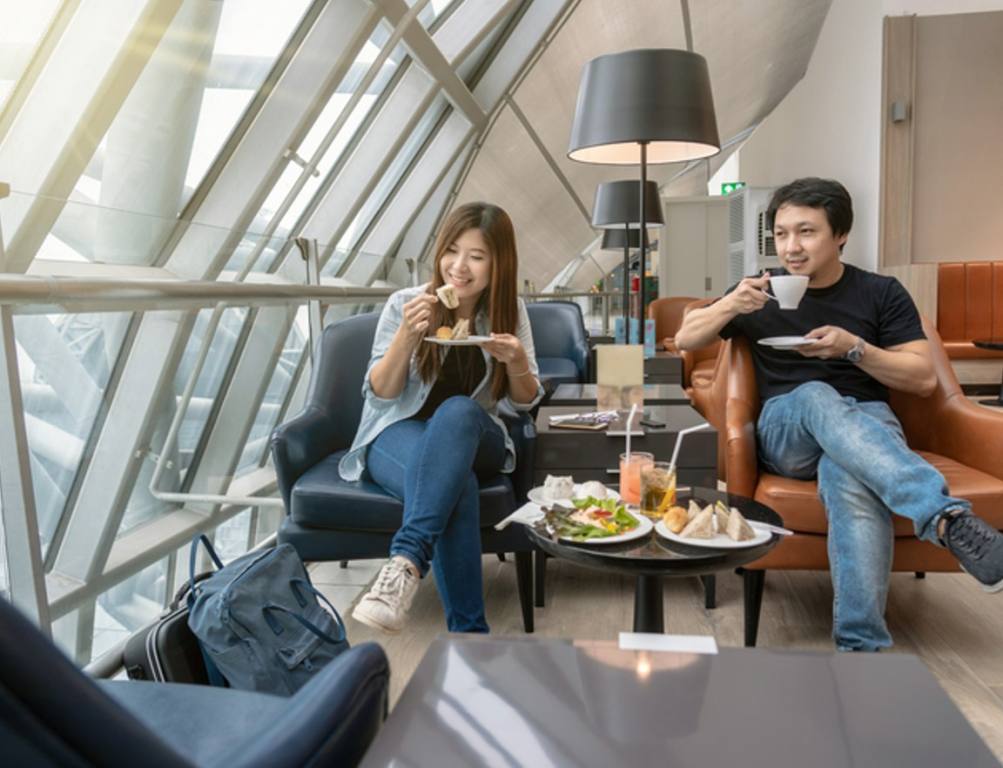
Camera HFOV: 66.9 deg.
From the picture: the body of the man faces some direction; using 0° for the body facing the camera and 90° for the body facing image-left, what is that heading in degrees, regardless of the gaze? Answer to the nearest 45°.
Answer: approximately 0°

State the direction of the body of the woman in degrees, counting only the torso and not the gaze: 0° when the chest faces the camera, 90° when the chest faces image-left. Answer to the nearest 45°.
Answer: approximately 0°

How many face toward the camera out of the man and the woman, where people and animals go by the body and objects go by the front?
2

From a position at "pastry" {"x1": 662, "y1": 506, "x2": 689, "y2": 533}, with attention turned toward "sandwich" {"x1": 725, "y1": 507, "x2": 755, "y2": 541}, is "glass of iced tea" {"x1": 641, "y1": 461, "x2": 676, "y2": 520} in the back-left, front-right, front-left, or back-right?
back-left

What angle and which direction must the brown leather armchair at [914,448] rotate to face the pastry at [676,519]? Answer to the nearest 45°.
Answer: approximately 90° to its right

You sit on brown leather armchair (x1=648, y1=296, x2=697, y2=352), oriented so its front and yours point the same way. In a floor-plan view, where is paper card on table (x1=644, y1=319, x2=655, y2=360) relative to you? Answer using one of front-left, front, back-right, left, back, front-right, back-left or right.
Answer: front-right

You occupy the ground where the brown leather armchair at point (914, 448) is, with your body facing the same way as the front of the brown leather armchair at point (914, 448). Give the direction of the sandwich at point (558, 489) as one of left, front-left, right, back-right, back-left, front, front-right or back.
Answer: right

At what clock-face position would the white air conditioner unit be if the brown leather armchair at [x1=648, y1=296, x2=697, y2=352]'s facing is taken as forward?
The white air conditioner unit is roughly at 8 o'clock from the brown leather armchair.

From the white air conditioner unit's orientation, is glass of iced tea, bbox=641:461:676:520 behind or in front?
in front

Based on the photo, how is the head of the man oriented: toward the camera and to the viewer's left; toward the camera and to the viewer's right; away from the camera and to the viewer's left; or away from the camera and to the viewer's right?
toward the camera and to the viewer's left
